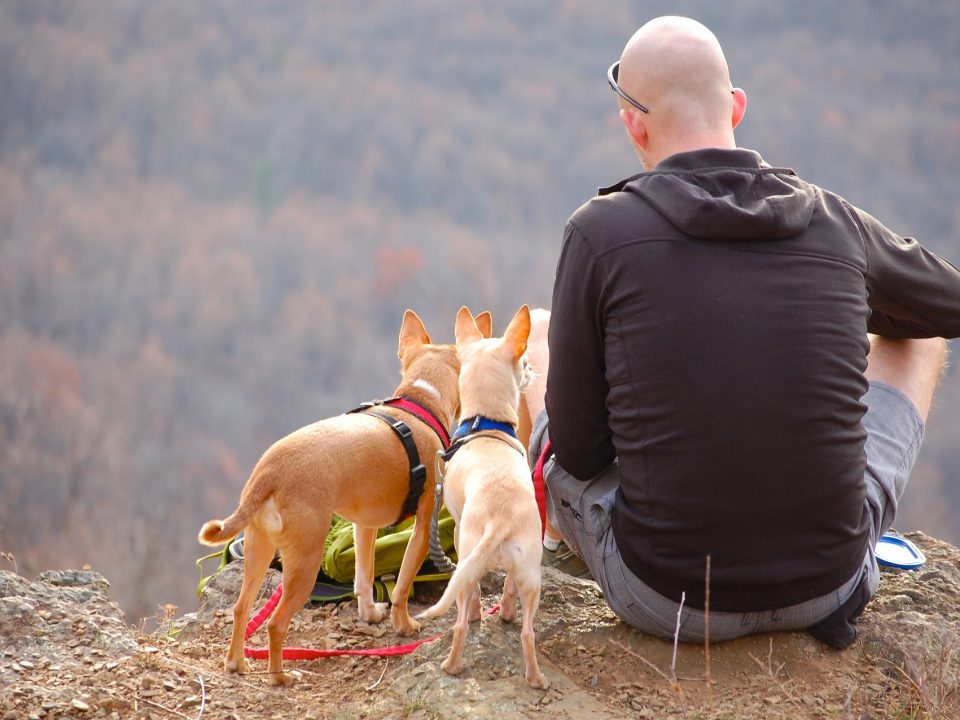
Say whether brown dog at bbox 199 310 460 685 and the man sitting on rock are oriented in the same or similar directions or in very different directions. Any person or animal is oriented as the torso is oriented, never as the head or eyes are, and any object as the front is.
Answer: same or similar directions

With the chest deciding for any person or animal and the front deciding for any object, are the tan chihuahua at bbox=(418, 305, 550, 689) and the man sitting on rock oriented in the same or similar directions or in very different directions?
same or similar directions

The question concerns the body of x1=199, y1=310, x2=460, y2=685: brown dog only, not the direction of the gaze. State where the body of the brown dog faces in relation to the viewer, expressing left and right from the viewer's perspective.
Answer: facing away from the viewer and to the right of the viewer

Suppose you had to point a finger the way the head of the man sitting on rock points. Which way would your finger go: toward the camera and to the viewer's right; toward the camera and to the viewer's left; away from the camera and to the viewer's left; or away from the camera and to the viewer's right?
away from the camera and to the viewer's left

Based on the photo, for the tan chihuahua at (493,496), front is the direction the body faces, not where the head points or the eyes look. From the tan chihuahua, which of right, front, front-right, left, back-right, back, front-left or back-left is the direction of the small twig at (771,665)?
right

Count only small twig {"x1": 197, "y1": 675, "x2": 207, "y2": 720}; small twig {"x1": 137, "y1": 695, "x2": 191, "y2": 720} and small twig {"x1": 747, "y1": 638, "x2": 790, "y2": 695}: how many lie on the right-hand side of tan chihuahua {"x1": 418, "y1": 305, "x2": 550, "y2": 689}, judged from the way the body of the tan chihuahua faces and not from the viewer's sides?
1

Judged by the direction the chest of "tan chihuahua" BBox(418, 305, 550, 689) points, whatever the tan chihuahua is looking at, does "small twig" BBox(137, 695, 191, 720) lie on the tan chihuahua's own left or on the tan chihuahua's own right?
on the tan chihuahua's own left

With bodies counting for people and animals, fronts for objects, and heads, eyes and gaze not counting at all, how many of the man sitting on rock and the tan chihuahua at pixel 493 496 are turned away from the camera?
2

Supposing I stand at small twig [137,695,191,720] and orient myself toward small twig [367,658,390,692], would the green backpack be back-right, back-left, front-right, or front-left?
front-left

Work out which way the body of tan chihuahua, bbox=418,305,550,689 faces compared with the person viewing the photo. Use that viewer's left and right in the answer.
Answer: facing away from the viewer

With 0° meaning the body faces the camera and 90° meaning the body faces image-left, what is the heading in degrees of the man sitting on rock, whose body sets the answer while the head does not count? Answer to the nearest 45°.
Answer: approximately 180°
